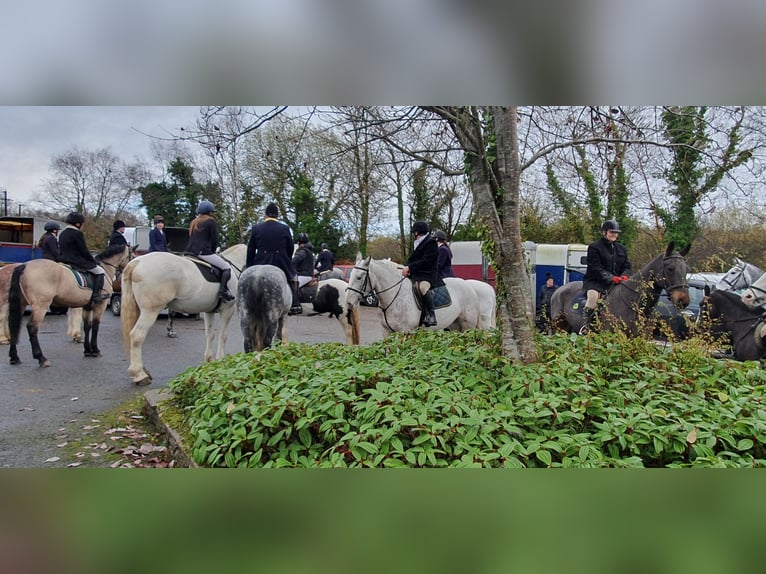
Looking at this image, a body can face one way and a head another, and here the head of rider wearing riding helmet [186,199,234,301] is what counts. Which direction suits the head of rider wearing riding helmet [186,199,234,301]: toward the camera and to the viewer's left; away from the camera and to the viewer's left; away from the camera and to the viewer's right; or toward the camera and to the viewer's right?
away from the camera and to the viewer's right

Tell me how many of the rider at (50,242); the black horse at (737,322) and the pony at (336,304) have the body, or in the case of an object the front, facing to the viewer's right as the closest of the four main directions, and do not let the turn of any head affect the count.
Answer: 1

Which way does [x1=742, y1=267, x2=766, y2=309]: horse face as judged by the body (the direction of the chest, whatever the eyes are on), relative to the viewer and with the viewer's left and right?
facing to the left of the viewer

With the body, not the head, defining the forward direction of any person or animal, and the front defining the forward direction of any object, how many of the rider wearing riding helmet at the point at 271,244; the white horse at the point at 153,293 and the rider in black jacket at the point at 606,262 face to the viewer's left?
0

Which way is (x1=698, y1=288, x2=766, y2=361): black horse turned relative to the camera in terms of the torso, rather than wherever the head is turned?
to the viewer's left

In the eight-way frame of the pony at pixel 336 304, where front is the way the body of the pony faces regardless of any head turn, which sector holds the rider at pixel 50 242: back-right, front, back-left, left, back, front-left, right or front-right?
front-left

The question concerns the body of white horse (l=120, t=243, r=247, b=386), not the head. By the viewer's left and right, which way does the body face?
facing away from the viewer and to the right of the viewer

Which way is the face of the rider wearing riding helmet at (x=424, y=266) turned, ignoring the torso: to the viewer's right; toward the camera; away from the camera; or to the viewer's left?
to the viewer's left

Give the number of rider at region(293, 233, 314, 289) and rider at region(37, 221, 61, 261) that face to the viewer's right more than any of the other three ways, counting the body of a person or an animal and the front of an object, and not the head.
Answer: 1

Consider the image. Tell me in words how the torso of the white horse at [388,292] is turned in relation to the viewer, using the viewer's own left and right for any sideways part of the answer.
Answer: facing to the left of the viewer

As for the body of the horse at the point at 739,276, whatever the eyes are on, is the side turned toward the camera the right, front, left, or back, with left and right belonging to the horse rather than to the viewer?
left

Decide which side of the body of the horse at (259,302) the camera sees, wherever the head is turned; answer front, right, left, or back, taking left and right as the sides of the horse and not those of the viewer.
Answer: back

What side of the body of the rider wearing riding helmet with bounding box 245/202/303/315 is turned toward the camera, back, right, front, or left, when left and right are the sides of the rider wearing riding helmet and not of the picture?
back

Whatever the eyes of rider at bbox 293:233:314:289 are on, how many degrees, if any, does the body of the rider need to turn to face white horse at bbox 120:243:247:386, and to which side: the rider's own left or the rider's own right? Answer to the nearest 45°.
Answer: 0° — they already face it

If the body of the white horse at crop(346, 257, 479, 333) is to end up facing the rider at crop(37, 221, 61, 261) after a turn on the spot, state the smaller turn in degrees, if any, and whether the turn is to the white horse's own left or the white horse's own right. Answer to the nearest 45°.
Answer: approximately 45° to the white horse's own left

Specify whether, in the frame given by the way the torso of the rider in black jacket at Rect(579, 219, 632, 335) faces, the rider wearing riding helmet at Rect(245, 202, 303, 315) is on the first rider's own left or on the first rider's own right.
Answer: on the first rider's own right
